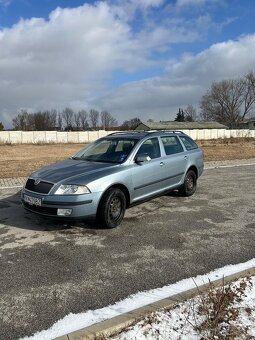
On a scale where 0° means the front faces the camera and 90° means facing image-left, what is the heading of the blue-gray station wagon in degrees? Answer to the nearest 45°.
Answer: approximately 45°

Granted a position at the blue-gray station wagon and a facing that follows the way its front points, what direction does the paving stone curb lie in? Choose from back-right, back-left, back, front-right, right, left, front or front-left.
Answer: front-left
